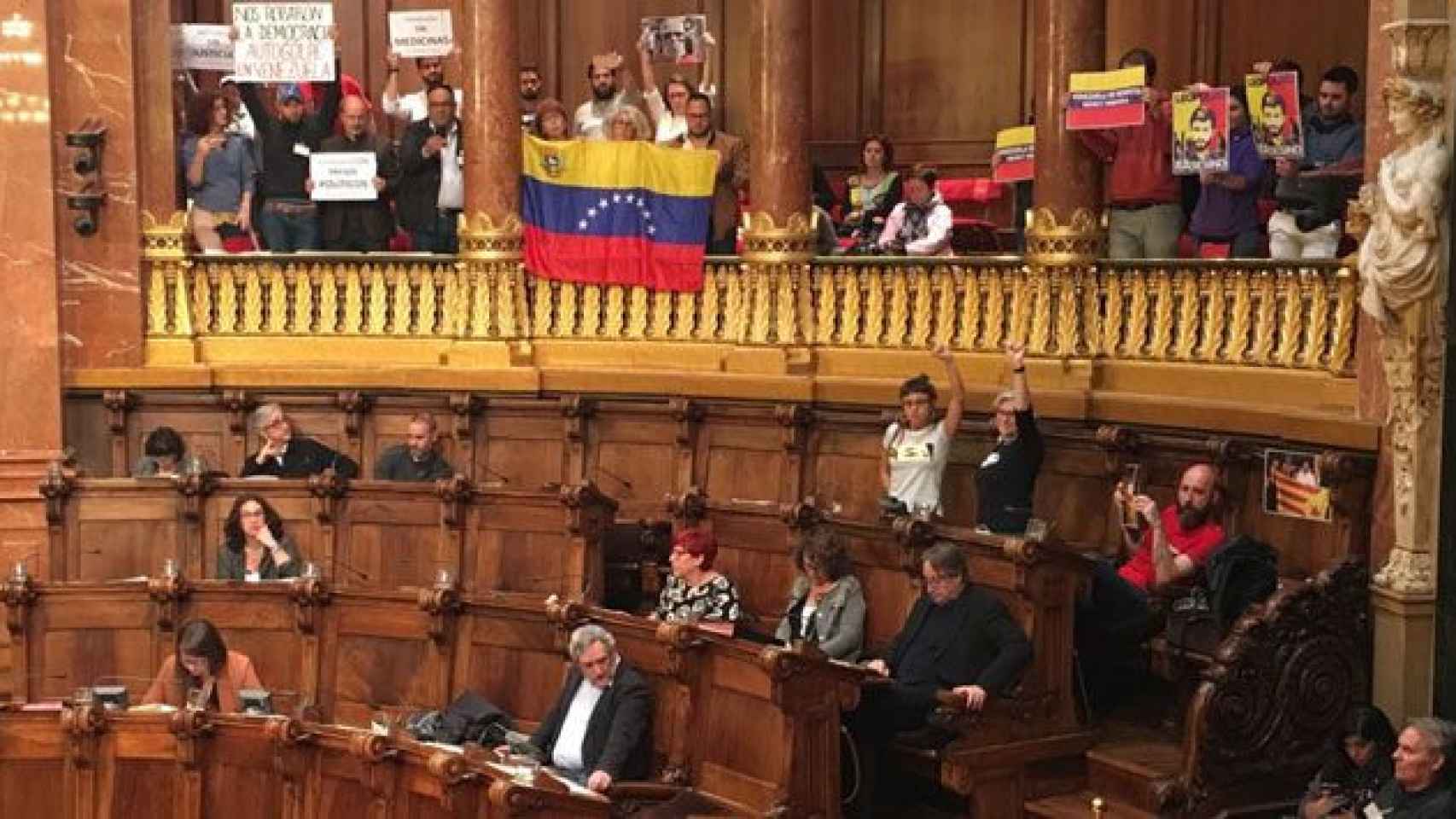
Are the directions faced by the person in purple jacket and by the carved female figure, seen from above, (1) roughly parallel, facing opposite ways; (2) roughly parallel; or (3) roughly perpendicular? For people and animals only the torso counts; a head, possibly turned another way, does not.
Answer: roughly parallel

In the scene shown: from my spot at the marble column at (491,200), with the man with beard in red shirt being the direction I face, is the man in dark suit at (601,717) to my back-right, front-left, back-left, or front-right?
front-right

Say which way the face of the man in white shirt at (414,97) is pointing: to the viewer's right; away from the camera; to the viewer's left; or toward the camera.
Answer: toward the camera

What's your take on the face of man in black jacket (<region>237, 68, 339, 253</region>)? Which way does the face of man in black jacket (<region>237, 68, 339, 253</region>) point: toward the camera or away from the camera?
toward the camera

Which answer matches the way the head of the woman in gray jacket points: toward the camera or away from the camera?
toward the camera

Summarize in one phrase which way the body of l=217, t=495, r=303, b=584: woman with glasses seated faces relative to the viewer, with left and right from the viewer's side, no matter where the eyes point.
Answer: facing the viewer

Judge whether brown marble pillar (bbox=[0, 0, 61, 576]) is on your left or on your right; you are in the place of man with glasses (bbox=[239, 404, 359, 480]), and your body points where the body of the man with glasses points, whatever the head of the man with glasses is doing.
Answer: on your right

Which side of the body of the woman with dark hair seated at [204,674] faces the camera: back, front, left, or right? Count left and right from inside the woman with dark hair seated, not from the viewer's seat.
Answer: front

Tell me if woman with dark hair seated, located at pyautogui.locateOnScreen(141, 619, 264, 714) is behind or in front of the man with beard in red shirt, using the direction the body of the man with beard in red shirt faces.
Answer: in front

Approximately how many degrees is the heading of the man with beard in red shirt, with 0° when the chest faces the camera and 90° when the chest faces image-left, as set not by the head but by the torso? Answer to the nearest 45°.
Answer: approximately 45°

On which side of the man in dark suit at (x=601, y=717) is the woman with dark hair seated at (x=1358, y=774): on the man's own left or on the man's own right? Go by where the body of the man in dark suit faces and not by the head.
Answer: on the man's own left

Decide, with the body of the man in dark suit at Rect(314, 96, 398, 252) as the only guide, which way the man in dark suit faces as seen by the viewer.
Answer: toward the camera

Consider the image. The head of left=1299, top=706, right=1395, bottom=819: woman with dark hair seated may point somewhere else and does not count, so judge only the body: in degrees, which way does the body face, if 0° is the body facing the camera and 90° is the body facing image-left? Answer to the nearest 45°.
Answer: approximately 45°

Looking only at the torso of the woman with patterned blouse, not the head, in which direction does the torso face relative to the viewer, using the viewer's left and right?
facing the viewer and to the left of the viewer
